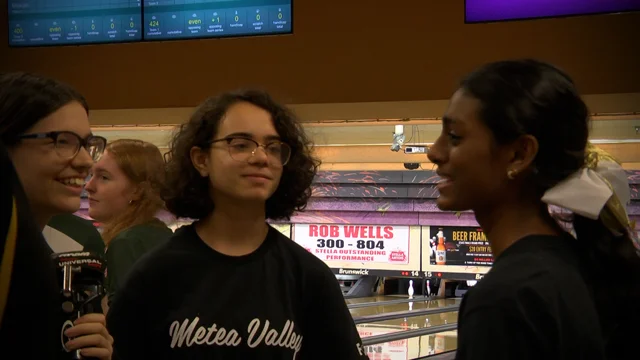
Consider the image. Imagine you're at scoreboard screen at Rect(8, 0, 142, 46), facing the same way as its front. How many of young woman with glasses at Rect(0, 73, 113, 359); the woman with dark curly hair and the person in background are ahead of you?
3

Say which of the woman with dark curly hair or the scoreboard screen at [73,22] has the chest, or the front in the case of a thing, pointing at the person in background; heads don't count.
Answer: the scoreboard screen

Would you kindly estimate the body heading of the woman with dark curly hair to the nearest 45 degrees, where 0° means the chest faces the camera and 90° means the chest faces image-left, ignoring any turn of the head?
approximately 0°

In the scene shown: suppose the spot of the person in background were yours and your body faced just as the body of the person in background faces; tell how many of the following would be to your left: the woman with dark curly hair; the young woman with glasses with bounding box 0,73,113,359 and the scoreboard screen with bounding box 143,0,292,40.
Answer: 2

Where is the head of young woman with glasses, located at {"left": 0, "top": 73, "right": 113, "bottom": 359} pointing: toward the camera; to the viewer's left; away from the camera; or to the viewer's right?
to the viewer's right

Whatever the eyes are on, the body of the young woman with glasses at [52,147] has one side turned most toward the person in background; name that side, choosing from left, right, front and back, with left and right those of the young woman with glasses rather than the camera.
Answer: left

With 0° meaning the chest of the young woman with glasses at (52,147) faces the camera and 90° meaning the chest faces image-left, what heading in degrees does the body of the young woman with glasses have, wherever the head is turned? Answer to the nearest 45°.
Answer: approximately 270°
